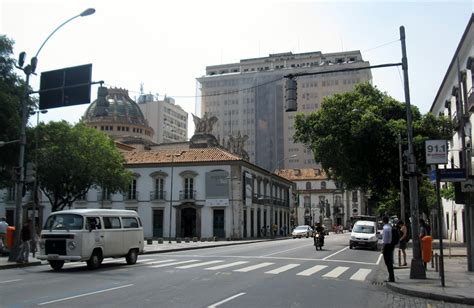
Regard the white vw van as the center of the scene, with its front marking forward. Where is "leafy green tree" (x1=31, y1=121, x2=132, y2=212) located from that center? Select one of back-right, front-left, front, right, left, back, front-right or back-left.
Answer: back-right

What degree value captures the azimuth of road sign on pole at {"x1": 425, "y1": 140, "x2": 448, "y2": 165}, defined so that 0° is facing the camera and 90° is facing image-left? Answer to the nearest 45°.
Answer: approximately 0°

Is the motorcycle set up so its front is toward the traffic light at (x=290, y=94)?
yes

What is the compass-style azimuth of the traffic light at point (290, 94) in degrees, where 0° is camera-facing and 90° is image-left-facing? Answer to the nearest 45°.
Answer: approximately 180°

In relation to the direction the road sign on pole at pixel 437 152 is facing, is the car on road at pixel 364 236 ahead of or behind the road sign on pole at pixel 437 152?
behind

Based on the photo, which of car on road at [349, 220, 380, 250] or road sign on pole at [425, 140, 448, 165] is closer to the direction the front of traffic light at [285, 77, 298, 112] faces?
the car on road

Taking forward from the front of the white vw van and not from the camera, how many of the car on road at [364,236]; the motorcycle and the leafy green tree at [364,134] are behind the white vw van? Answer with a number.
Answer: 3

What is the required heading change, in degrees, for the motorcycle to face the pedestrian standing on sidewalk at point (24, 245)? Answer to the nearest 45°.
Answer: approximately 45° to its right

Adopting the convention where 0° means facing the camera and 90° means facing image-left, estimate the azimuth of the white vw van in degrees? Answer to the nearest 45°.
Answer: approximately 45°

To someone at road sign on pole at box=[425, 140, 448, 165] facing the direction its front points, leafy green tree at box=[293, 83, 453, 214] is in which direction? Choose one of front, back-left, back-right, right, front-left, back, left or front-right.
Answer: back

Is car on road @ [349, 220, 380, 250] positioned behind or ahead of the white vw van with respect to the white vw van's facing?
behind

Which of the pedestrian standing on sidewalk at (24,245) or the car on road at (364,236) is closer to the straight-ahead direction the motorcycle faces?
the pedestrian standing on sidewalk
